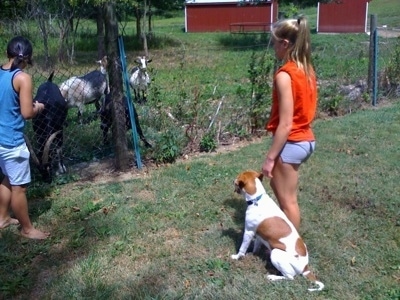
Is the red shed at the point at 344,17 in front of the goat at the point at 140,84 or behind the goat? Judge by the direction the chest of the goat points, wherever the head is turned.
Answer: behind

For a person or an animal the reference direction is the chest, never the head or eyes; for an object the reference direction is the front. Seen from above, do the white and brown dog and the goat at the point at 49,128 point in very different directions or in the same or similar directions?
very different directions

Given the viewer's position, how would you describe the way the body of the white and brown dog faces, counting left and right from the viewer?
facing away from the viewer and to the left of the viewer

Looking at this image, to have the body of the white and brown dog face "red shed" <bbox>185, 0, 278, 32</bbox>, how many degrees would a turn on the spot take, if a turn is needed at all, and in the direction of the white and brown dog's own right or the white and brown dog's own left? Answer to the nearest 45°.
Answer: approximately 45° to the white and brown dog's own right

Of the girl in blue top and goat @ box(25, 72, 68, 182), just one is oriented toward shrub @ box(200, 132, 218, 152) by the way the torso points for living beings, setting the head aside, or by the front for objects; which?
the girl in blue top

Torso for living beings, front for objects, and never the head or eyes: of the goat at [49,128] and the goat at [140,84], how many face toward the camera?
2

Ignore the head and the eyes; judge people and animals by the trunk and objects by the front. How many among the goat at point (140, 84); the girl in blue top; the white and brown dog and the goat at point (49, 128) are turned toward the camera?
2
